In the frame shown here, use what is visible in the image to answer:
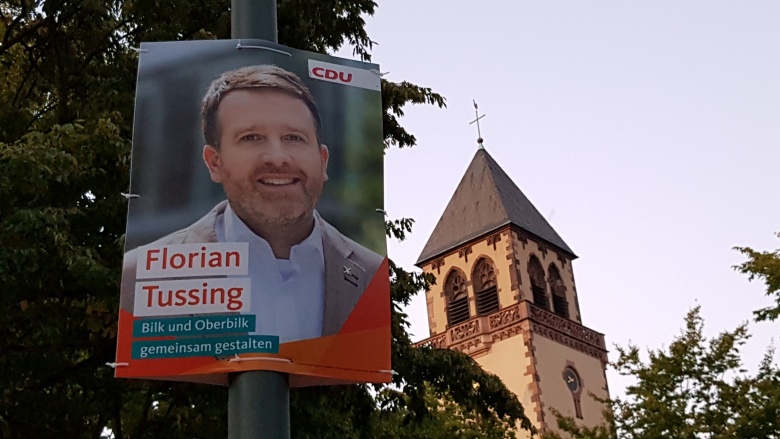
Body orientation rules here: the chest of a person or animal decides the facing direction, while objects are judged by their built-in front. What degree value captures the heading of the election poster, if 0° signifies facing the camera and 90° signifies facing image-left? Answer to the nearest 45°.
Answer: approximately 0°

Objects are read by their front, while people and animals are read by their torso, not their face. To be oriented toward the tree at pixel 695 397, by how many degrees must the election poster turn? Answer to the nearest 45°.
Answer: approximately 135° to its left
